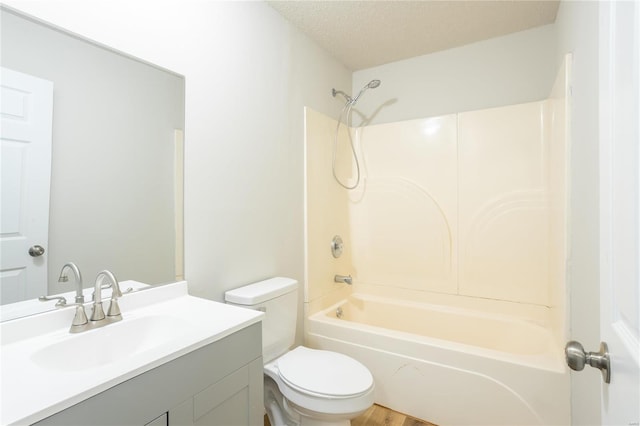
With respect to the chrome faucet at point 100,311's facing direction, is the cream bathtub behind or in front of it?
in front

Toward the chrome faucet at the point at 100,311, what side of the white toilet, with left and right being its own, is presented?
right

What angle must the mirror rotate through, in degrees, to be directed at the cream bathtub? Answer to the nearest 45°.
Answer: approximately 45° to its left

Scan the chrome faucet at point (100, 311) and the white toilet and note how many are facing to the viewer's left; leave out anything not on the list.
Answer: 0

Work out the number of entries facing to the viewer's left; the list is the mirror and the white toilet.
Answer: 0

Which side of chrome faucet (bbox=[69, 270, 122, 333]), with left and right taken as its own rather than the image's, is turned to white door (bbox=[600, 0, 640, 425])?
front

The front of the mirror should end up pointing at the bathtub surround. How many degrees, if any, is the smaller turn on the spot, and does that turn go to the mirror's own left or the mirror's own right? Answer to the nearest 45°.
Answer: approximately 45° to the mirror's own left
